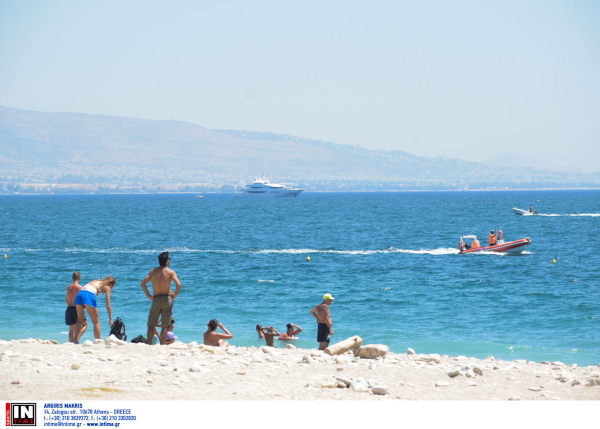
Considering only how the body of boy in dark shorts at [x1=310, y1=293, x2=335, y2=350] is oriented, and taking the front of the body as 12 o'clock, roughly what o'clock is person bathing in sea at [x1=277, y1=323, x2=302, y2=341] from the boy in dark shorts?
The person bathing in sea is roughly at 10 o'clock from the boy in dark shorts.

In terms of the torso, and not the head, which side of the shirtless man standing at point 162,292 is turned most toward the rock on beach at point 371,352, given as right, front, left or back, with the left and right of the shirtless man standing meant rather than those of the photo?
right

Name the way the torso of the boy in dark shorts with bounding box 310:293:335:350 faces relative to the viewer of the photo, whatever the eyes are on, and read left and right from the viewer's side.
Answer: facing away from the viewer and to the right of the viewer

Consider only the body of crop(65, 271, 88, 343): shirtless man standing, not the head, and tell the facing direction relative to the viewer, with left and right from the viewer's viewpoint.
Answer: facing away from the viewer and to the right of the viewer

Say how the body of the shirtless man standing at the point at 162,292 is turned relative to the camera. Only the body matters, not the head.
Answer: away from the camera
